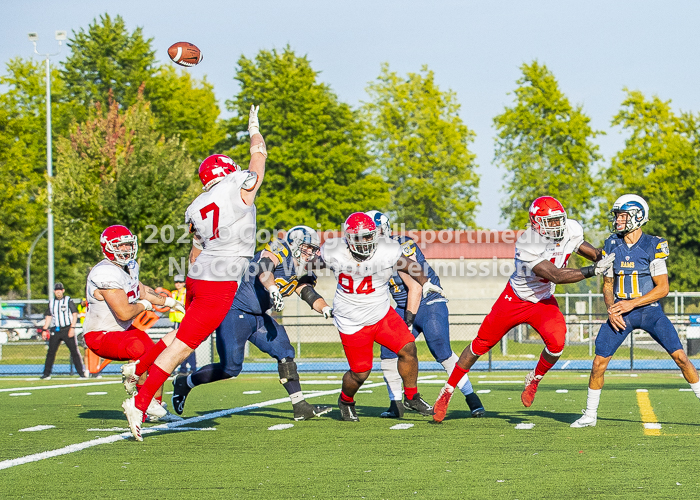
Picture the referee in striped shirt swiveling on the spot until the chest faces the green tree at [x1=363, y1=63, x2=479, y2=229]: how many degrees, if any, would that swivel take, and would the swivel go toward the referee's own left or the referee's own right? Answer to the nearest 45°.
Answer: approximately 135° to the referee's own left

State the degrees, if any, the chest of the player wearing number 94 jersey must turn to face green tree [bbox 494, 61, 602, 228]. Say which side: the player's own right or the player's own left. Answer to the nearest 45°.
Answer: approximately 180°

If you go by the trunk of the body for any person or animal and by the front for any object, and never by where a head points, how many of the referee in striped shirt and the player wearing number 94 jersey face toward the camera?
2

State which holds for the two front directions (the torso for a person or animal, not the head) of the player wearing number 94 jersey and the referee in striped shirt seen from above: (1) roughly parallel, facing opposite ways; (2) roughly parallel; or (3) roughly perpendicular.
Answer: roughly parallel

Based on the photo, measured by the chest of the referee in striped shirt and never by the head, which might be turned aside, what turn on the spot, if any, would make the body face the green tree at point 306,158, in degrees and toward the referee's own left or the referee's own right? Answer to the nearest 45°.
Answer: approximately 135° to the referee's own left

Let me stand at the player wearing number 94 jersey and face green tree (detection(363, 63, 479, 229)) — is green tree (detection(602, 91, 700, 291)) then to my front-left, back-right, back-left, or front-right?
front-right

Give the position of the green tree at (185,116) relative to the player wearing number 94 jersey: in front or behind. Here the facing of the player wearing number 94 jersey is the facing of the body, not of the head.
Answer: behind

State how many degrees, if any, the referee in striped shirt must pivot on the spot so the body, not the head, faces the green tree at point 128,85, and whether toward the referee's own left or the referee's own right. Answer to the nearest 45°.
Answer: approximately 180°

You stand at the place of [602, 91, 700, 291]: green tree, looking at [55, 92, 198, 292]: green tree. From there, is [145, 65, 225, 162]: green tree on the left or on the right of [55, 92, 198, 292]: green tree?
right

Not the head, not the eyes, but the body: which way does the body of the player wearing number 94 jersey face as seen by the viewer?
toward the camera

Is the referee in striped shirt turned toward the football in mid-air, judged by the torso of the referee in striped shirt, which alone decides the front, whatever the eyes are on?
yes

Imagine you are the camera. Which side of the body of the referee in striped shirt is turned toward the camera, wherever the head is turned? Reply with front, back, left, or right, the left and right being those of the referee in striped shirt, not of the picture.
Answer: front
